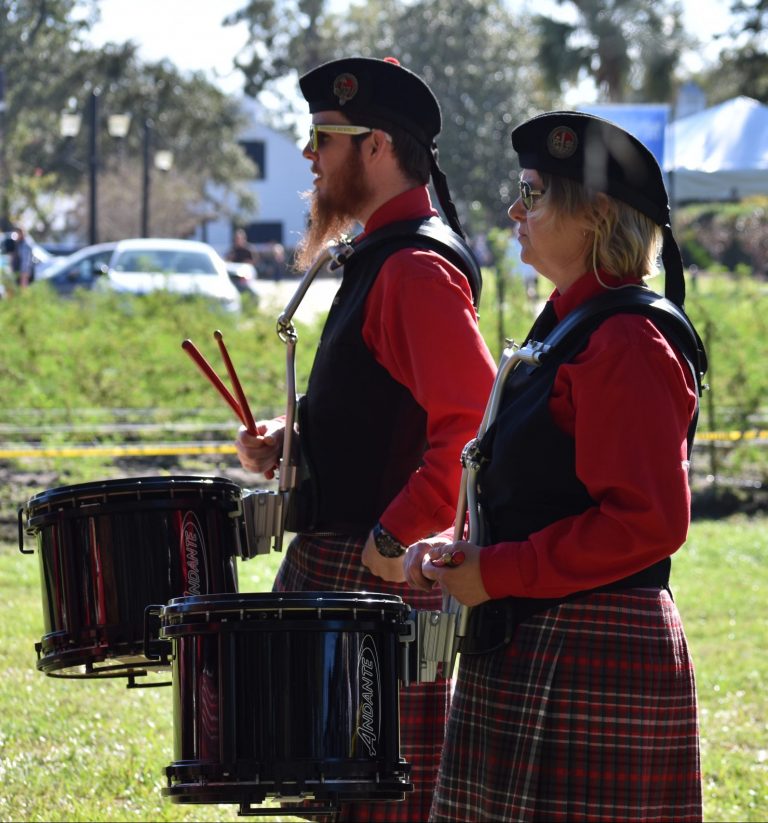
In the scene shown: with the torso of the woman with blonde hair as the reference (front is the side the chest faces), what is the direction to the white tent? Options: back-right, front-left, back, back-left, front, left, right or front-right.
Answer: right

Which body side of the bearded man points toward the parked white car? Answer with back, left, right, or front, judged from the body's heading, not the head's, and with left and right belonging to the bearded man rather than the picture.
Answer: right

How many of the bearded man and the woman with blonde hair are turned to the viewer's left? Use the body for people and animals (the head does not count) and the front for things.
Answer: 2

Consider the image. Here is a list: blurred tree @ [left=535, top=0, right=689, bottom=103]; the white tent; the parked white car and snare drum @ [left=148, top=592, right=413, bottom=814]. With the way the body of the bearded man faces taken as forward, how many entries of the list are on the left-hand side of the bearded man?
1

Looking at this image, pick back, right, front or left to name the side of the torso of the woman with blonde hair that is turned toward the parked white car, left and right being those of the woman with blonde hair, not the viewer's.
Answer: right

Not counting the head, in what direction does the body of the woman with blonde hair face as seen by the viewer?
to the viewer's left

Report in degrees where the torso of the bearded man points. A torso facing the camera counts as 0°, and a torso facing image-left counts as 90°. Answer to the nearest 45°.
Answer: approximately 90°

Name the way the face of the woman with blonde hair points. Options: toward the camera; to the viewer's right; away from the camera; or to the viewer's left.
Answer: to the viewer's left

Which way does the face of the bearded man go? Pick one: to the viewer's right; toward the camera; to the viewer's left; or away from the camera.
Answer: to the viewer's left

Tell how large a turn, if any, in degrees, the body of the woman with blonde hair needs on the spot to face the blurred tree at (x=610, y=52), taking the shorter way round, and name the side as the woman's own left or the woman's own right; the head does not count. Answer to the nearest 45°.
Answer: approximately 90° to the woman's own right

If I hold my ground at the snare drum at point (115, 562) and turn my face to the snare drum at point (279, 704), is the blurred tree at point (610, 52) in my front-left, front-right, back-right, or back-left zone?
back-left

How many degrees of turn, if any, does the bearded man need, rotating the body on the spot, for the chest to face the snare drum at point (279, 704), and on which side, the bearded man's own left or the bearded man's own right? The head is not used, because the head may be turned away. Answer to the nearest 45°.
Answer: approximately 90° to the bearded man's own left

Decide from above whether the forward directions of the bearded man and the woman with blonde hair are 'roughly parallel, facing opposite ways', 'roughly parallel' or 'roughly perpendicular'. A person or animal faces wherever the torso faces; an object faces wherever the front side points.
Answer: roughly parallel
